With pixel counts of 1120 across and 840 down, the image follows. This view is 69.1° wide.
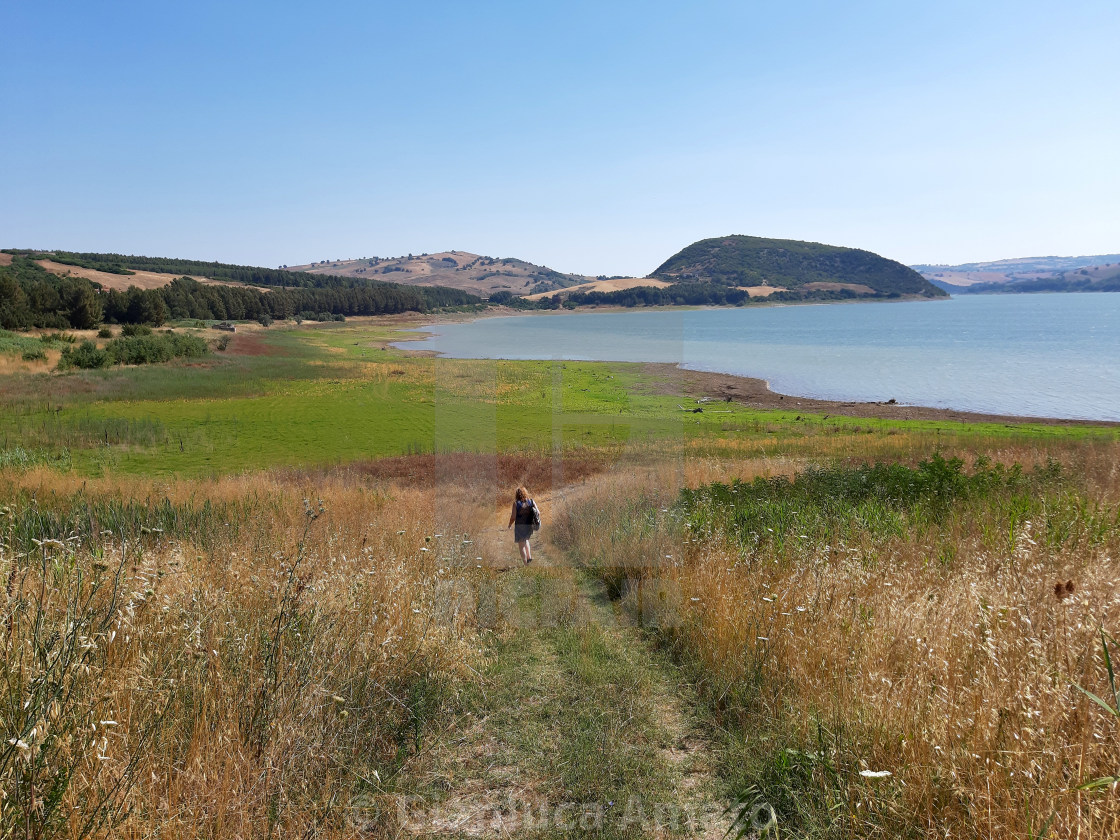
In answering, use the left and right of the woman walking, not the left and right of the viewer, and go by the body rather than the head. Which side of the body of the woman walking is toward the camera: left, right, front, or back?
back

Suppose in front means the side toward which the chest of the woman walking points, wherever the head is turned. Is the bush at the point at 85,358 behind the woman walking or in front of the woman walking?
in front
